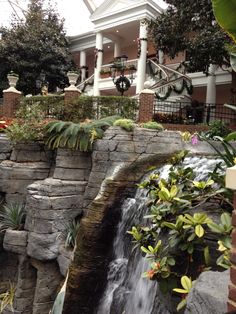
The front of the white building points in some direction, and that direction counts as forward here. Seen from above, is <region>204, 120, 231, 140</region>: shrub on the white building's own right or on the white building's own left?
on the white building's own left

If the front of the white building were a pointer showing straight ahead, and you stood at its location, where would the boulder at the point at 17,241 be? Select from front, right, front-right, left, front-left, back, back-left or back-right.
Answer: front-left

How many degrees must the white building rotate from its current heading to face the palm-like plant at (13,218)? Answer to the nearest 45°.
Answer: approximately 45° to its left

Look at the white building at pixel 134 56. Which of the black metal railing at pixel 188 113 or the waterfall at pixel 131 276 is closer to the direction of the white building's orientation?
the waterfall

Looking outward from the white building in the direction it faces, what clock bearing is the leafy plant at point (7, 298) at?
The leafy plant is roughly at 11 o'clock from the white building.

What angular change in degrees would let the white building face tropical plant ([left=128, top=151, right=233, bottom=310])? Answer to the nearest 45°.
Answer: approximately 45° to its left

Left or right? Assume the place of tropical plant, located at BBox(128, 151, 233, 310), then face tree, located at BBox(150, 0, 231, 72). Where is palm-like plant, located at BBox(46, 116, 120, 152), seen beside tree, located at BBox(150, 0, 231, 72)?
left

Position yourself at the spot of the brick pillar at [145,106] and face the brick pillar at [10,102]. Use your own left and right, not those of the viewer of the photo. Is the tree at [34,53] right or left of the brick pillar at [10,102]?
right

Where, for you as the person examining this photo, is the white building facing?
facing the viewer and to the left of the viewer

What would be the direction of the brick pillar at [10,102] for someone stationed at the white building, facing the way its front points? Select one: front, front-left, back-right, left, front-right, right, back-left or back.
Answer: front

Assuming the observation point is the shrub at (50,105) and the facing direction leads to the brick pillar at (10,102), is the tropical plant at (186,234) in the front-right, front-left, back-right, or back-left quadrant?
back-left

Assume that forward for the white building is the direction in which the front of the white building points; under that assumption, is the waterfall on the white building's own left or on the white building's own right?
on the white building's own left
